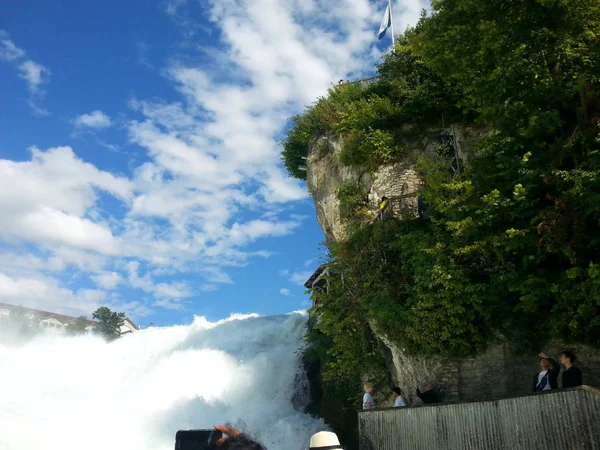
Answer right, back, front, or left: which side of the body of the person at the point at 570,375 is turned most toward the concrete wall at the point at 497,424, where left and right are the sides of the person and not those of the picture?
front

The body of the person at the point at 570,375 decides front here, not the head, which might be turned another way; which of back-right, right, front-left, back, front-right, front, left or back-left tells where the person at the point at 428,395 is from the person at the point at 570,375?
front-right

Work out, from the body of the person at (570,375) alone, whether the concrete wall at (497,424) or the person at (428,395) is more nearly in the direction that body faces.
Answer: the concrete wall

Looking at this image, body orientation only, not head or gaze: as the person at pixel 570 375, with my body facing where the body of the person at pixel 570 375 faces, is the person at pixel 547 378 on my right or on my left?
on my right

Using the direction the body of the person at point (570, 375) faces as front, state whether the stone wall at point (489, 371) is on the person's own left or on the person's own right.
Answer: on the person's own right
